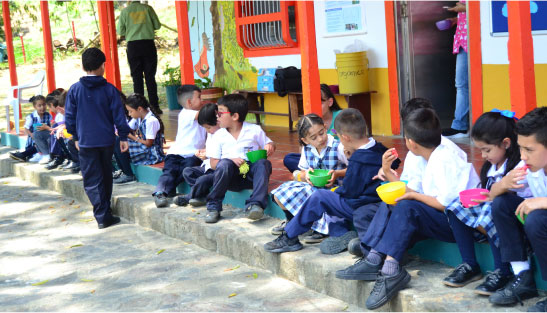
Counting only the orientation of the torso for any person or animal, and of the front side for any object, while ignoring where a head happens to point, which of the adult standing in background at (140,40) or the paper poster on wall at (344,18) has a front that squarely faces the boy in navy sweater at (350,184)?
the paper poster on wall

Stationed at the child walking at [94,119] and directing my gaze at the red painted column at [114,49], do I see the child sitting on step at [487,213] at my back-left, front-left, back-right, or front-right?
back-right

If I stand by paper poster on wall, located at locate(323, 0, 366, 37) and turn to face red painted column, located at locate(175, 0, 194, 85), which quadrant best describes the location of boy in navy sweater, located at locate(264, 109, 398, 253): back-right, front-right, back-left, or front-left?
front-left

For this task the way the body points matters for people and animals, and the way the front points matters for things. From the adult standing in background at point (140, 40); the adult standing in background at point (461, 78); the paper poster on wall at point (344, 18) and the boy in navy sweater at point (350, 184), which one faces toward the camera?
the paper poster on wall

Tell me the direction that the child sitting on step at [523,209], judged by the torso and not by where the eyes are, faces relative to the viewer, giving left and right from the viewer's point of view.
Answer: facing the viewer and to the left of the viewer

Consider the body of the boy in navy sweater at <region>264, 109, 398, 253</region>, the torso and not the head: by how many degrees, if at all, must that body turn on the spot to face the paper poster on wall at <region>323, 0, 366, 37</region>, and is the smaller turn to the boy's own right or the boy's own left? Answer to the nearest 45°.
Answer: approximately 90° to the boy's own right

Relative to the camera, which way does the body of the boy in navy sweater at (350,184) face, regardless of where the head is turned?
to the viewer's left

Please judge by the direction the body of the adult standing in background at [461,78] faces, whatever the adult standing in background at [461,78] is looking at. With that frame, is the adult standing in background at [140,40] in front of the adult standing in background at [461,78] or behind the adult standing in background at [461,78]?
in front

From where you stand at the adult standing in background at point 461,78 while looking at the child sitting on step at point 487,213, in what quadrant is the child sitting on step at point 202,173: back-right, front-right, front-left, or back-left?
front-right

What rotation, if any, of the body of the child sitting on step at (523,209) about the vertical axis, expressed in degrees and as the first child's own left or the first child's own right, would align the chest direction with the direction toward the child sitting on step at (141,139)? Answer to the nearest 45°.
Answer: approximately 90° to the first child's own right

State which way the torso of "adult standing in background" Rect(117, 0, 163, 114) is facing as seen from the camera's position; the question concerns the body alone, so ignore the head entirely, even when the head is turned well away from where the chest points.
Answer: away from the camera

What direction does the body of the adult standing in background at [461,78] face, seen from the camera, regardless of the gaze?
to the viewer's left

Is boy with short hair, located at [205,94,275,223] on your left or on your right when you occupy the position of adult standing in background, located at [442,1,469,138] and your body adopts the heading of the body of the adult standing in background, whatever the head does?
on your left

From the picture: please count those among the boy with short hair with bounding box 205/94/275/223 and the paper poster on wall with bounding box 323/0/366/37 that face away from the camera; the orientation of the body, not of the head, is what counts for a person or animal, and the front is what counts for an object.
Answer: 0
